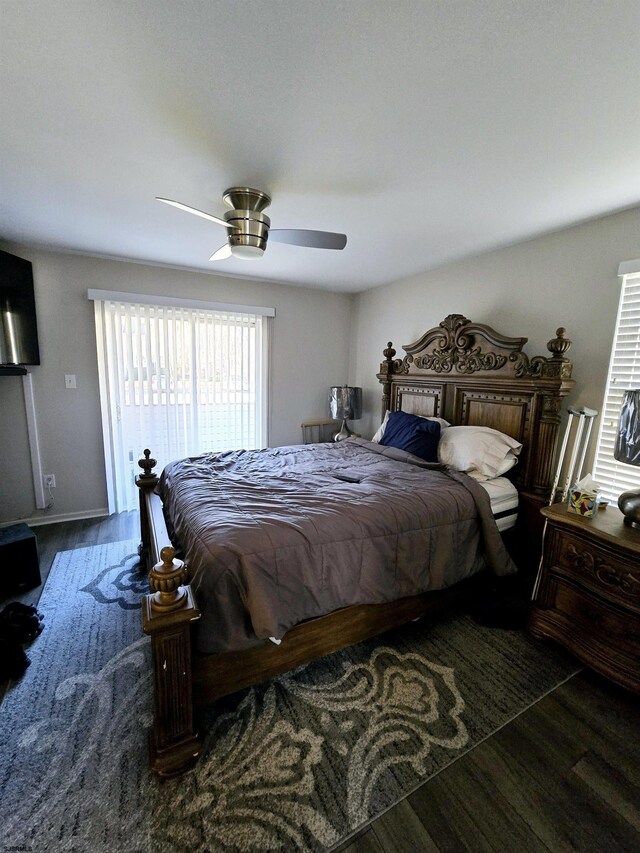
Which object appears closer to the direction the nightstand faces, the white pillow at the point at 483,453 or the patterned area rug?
the patterned area rug

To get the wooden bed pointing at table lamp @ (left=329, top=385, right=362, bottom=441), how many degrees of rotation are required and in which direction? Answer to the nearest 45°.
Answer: approximately 135° to its right

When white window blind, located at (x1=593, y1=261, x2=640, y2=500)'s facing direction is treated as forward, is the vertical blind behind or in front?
in front

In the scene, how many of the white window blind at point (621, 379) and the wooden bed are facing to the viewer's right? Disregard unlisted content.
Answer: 0

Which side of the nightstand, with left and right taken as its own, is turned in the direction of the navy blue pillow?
right

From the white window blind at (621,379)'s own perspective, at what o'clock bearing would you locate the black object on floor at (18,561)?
The black object on floor is roughly at 12 o'clock from the white window blind.

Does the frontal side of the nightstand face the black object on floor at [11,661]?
yes

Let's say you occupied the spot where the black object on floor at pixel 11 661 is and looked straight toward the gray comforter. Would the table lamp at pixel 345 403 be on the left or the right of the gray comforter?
left

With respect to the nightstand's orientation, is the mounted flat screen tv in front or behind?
in front

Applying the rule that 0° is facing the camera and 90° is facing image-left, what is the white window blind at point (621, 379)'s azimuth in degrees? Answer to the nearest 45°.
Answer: approximately 45°

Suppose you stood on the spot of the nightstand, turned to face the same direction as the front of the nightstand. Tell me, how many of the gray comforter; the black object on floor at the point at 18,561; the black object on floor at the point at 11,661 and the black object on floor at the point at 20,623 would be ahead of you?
4

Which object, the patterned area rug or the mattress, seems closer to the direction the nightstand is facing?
the patterned area rug

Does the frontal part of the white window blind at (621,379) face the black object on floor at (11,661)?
yes
